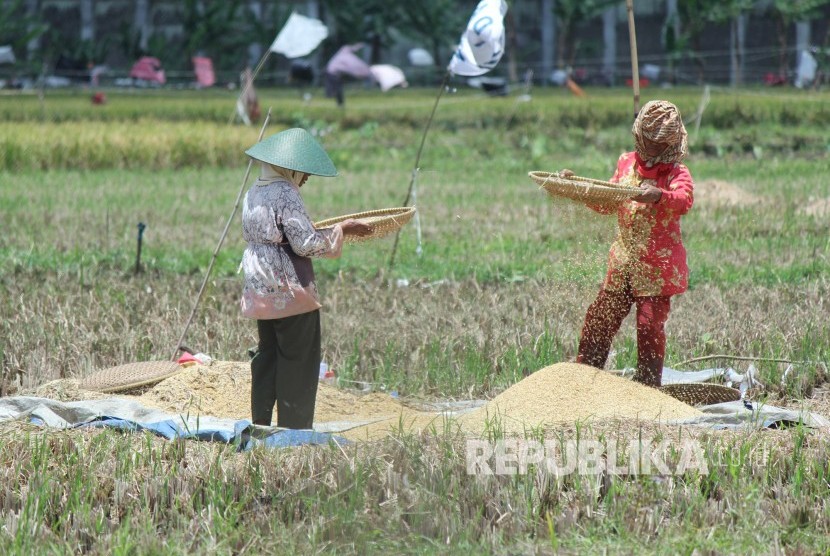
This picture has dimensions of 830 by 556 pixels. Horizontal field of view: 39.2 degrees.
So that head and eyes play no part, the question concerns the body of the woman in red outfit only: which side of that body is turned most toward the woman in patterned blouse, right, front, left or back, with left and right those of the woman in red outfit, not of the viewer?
front

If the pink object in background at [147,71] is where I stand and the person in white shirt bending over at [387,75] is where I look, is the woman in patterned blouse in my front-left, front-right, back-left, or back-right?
front-right

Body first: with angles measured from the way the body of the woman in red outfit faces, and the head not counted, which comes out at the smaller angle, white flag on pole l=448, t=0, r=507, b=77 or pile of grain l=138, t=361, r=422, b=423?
the pile of grain

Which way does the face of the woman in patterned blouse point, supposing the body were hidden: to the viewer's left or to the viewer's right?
to the viewer's right

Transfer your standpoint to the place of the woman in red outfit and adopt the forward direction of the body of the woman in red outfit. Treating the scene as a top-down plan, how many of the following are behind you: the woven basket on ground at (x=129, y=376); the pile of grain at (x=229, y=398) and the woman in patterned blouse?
0

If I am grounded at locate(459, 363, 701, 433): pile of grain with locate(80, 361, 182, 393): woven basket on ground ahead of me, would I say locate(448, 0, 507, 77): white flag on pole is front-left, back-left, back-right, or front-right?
front-right

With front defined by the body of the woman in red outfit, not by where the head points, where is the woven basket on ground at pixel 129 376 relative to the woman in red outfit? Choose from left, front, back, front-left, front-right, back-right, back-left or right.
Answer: front-right

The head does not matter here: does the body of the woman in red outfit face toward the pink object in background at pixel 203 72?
no

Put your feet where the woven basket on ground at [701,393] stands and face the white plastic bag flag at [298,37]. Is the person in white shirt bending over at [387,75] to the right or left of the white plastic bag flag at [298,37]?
right

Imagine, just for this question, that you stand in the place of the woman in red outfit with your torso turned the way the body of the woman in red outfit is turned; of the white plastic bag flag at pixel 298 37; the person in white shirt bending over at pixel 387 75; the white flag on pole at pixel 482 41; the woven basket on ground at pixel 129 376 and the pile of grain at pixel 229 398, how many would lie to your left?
0

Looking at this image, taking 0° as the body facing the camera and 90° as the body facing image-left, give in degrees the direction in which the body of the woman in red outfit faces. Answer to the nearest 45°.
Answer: approximately 45°

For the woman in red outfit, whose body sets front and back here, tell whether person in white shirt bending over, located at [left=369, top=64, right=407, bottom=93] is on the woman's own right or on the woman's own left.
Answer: on the woman's own right

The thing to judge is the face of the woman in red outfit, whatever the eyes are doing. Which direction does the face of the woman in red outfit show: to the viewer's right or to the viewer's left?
to the viewer's left

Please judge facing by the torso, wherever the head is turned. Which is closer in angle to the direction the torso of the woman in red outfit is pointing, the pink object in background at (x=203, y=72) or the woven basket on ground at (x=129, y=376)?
the woven basket on ground

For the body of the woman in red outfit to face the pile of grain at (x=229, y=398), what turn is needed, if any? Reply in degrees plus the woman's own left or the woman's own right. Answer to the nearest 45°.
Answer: approximately 45° to the woman's own right
